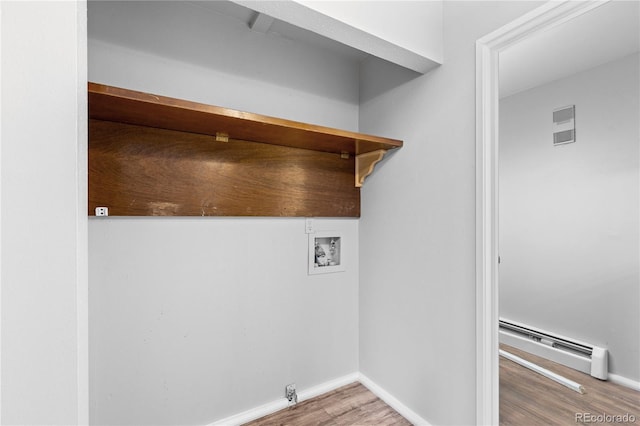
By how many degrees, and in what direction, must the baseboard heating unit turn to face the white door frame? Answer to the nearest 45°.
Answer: approximately 45° to its left

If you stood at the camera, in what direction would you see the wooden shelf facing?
facing the viewer and to the right of the viewer

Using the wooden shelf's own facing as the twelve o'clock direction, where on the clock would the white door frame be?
The white door frame is roughly at 11 o'clock from the wooden shelf.

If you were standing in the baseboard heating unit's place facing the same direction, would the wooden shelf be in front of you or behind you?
in front

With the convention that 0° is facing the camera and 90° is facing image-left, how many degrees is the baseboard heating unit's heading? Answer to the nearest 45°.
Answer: approximately 45°

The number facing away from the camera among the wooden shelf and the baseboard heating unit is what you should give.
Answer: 0
